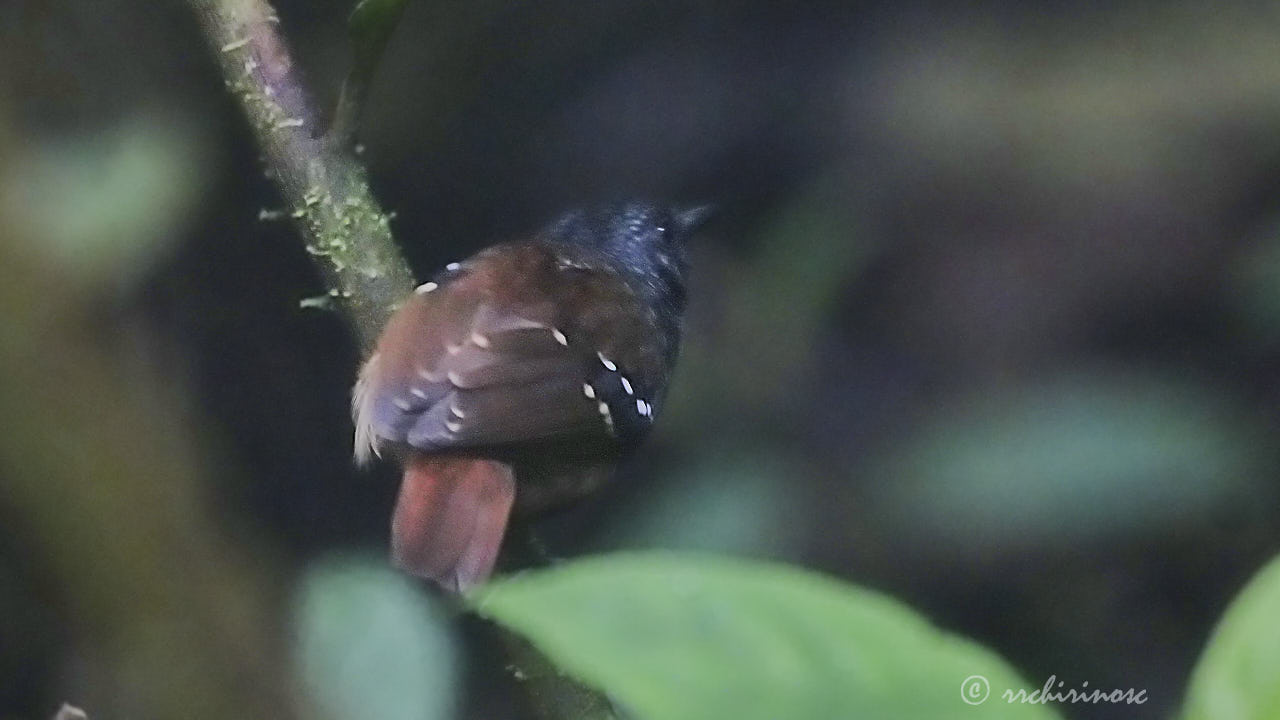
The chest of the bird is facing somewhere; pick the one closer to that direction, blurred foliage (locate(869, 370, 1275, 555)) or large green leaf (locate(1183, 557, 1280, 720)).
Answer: the blurred foliage

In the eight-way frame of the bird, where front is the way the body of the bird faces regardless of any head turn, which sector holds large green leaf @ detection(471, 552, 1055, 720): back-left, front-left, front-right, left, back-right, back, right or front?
back-right

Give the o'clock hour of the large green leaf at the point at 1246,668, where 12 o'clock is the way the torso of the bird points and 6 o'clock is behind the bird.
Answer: The large green leaf is roughly at 4 o'clock from the bird.

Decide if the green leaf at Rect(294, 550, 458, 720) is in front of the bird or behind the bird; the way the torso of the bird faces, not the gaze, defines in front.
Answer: behind

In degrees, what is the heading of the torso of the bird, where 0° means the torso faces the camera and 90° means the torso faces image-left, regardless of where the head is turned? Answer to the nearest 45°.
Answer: approximately 225°

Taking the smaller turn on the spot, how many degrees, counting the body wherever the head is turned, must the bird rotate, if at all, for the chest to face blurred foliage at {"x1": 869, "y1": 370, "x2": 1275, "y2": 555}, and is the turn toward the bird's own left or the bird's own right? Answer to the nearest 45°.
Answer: approximately 45° to the bird's own right
